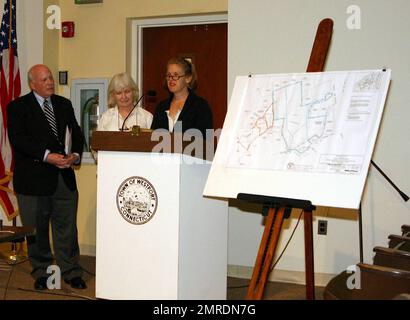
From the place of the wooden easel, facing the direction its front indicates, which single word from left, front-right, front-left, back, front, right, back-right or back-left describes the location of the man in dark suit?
right

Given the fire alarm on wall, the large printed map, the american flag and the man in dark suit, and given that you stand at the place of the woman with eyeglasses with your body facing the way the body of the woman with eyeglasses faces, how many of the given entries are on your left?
1

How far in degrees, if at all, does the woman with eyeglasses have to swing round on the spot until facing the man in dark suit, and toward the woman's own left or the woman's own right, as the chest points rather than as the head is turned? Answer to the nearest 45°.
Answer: approximately 90° to the woman's own right

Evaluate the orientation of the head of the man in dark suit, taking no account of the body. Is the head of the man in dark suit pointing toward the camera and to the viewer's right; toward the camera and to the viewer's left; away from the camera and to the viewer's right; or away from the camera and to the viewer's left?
toward the camera and to the viewer's right

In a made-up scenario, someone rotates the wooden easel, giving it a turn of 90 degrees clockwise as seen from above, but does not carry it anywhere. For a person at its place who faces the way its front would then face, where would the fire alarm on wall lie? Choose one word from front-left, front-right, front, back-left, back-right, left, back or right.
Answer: front

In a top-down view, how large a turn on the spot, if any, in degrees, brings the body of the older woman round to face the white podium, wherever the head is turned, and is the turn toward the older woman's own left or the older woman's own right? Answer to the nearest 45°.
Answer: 0° — they already face it

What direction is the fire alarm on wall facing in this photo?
toward the camera

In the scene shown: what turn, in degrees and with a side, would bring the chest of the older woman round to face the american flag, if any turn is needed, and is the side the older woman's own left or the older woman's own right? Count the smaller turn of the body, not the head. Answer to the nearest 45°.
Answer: approximately 135° to the older woman's own right
